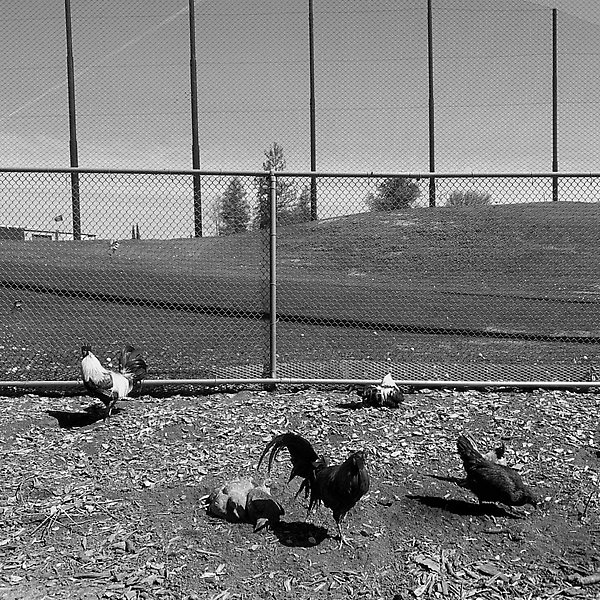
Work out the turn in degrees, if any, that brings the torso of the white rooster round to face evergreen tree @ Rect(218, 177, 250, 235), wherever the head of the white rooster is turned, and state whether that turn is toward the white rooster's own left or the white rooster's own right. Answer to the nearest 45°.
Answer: approximately 135° to the white rooster's own right

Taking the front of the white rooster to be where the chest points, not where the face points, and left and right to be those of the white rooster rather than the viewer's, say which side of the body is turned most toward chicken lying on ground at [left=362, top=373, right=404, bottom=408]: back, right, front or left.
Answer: back

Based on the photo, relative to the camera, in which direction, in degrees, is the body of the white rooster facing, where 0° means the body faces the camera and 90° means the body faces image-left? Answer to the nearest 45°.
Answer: approximately 90°
